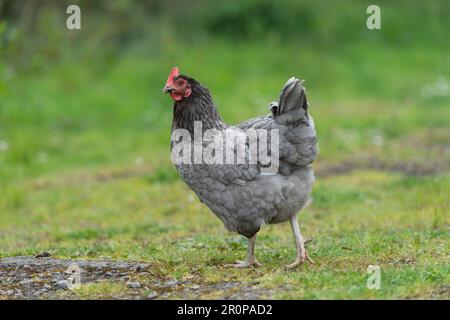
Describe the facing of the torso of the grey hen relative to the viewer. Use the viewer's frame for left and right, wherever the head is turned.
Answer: facing to the left of the viewer
